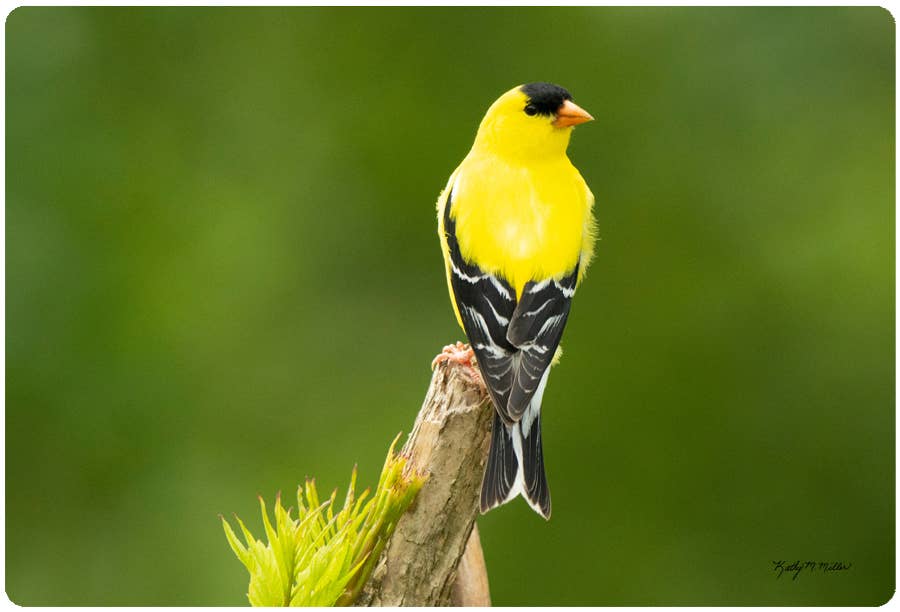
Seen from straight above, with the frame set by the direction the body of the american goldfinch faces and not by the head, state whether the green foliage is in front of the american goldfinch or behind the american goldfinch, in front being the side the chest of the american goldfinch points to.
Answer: behind

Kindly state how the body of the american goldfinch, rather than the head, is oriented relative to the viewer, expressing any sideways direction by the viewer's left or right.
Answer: facing away from the viewer
